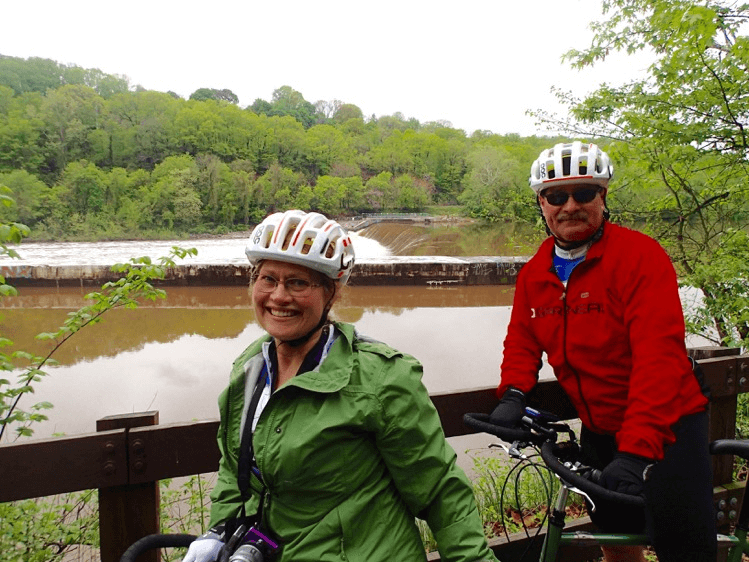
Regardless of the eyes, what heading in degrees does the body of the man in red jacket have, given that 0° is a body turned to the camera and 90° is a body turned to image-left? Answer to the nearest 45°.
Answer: approximately 45°

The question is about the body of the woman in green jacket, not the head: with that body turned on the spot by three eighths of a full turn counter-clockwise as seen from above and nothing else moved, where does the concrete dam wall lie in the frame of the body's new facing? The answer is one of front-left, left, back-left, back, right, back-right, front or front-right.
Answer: left

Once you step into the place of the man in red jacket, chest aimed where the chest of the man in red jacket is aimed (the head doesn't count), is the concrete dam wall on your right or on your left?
on your right

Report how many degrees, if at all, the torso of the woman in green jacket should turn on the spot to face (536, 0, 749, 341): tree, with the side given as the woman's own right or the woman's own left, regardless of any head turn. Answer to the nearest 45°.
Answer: approximately 180°

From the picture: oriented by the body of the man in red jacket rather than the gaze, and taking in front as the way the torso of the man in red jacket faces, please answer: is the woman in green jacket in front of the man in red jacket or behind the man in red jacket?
in front

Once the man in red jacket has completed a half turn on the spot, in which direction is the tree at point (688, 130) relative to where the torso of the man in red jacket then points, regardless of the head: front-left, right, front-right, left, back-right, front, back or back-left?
front-left
